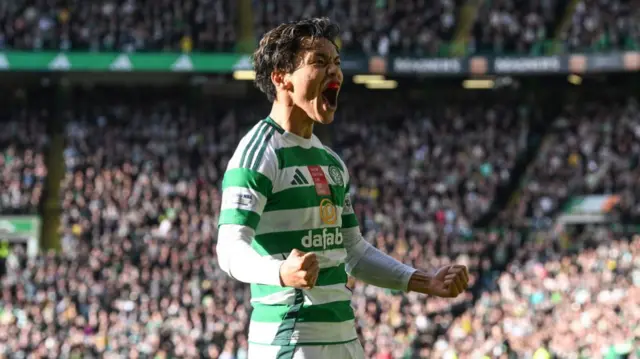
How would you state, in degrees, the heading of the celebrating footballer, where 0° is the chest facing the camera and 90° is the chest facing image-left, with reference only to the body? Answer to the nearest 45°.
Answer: approximately 315°
